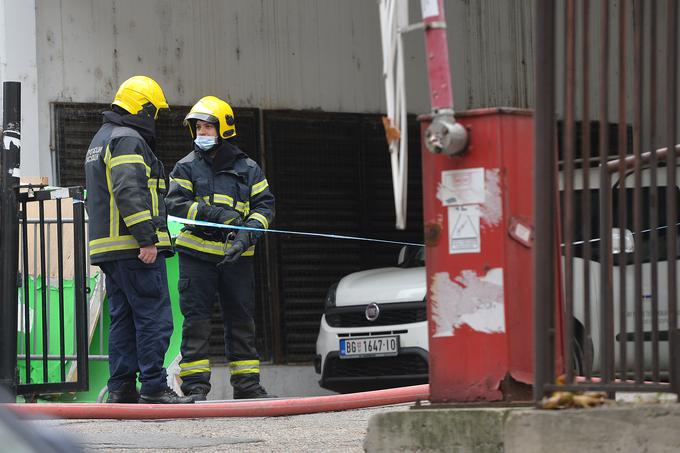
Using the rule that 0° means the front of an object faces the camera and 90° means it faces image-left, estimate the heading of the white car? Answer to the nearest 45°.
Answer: approximately 45°

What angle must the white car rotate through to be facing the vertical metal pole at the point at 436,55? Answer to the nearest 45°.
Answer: approximately 45° to its left

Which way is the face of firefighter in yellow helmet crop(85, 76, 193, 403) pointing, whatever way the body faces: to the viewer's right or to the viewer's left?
to the viewer's right
